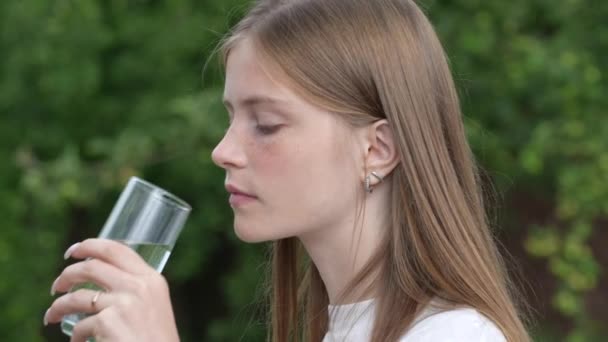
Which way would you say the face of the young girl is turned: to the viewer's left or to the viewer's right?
to the viewer's left

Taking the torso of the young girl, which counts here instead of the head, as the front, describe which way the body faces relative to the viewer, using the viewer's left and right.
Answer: facing to the left of the viewer
